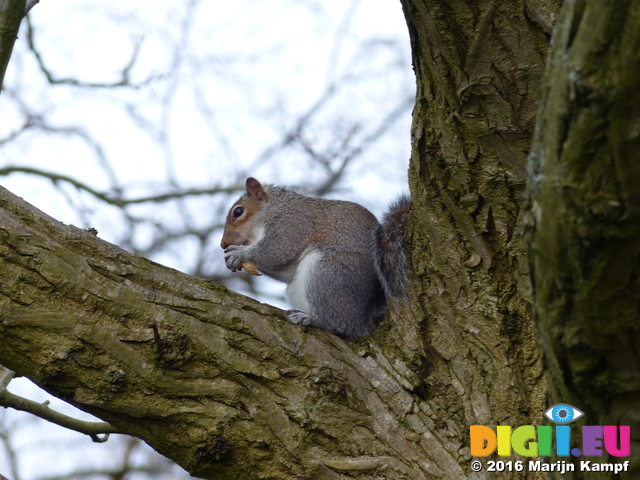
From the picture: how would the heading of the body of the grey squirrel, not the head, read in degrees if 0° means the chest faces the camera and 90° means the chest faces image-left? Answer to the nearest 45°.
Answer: approximately 90°

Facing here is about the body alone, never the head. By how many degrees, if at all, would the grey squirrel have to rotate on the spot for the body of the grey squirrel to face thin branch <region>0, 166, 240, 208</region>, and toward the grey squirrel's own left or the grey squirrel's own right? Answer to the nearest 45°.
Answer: approximately 45° to the grey squirrel's own right

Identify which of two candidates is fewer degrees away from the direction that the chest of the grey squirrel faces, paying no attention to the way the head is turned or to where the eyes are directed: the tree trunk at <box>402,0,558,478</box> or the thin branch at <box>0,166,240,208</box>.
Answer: the thin branch

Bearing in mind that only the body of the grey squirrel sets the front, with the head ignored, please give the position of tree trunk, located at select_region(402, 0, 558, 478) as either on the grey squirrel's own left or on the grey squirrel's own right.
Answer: on the grey squirrel's own left
